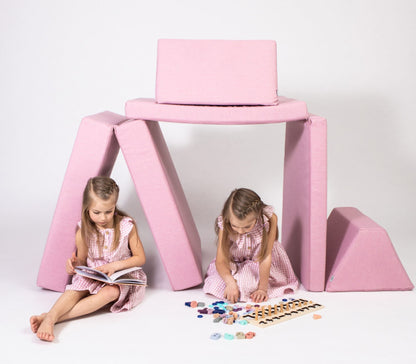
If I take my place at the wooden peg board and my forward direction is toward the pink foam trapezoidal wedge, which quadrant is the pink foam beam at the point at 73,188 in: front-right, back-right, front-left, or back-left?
back-left
